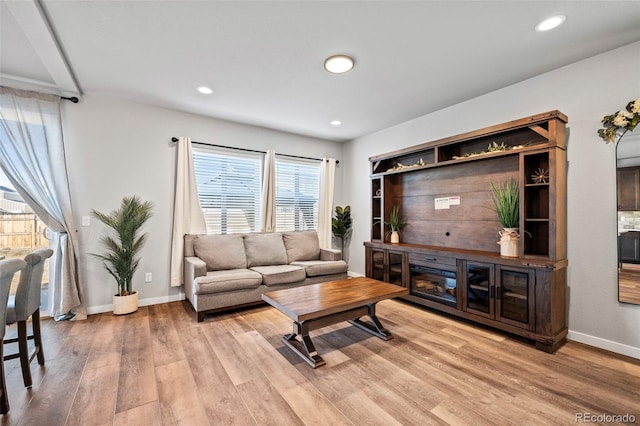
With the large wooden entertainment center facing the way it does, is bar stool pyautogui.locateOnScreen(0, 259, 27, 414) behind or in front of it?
in front

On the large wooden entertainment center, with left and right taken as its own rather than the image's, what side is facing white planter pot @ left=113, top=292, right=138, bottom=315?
front

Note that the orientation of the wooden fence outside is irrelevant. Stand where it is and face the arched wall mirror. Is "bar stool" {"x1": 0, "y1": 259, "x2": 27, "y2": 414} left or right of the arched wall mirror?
right

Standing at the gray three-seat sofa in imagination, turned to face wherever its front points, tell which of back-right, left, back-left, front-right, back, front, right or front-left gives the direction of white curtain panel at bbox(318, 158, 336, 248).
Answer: left

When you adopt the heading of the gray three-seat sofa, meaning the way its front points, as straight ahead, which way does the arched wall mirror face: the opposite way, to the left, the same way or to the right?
to the right

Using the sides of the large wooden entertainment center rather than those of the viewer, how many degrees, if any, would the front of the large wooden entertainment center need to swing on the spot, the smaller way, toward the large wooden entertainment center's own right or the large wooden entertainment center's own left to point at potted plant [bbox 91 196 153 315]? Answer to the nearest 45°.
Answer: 0° — it already faces it

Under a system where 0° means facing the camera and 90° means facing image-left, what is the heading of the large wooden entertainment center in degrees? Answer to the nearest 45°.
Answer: approximately 45°

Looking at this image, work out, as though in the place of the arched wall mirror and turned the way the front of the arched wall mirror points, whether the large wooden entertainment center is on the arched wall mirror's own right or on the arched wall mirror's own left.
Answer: on the arched wall mirror's own right

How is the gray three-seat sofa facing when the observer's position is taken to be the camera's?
facing the viewer and to the right of the viewer

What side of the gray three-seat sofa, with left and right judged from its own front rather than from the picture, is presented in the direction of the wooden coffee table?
front

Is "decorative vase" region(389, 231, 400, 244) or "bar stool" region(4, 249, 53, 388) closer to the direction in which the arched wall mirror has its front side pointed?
the bar stool

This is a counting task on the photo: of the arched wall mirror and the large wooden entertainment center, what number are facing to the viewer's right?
0
